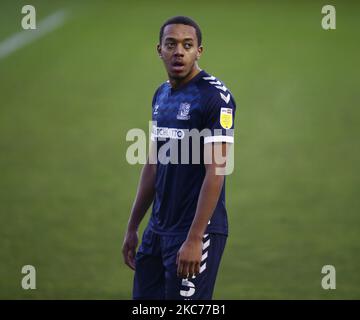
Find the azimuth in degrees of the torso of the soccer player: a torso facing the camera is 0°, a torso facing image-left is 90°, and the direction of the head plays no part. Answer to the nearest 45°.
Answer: approximately 45°
